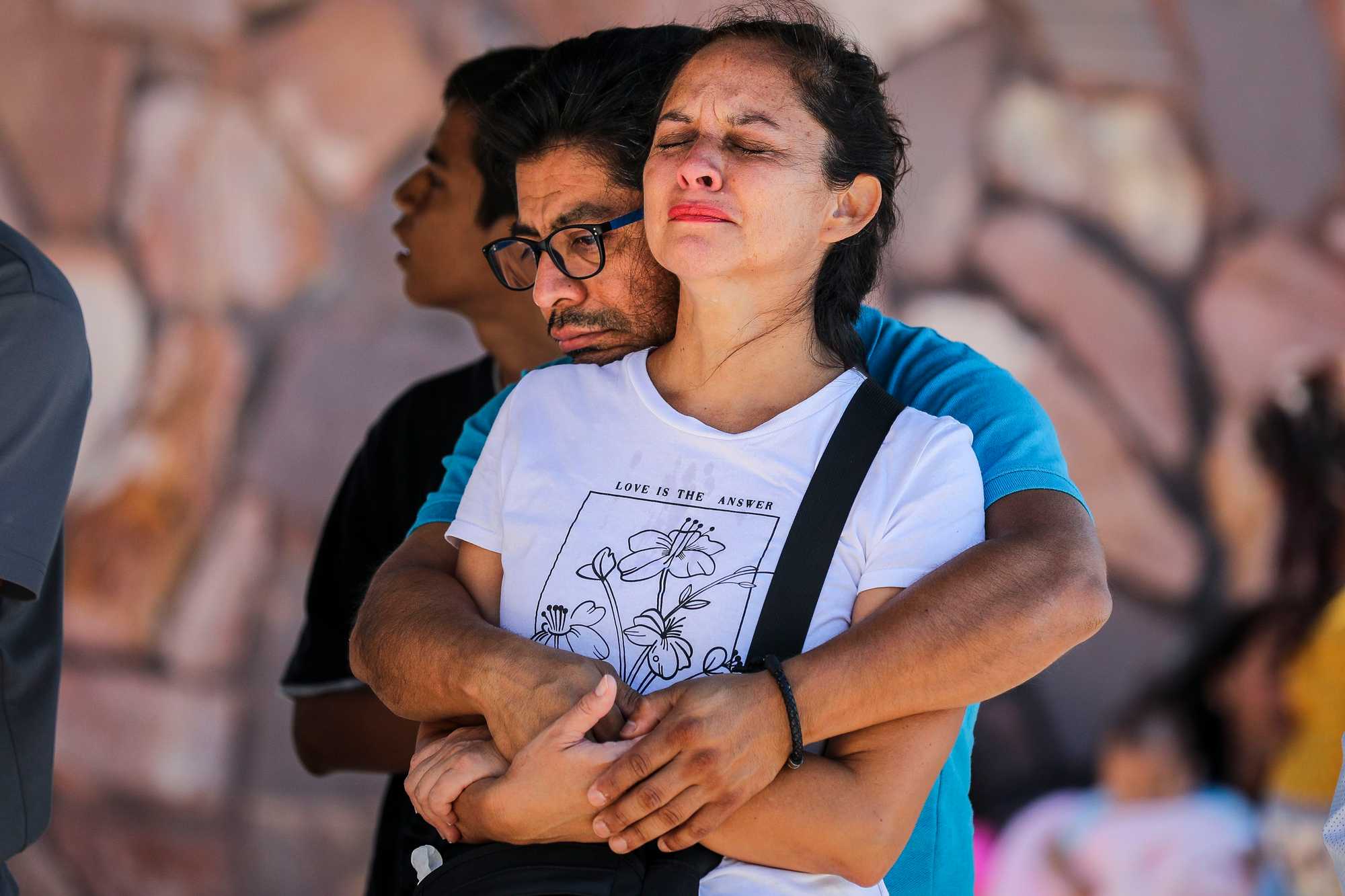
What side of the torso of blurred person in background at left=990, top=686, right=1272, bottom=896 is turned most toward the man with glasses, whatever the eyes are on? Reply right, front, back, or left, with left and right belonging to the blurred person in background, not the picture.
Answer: front

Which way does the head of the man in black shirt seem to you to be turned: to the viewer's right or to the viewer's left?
to the viewer's left

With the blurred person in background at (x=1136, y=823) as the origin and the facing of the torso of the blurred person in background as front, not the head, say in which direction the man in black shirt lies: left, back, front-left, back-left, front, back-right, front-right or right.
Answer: front-right

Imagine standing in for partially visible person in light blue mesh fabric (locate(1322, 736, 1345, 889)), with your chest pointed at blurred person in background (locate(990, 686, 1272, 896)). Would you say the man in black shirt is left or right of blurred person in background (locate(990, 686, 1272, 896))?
left

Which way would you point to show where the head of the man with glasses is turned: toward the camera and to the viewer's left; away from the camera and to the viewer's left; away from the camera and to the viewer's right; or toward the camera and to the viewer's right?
toward the camera and to the viewer's left

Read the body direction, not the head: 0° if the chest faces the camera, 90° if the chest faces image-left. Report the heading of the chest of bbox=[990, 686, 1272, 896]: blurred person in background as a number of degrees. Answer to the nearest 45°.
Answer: approximately 0°
